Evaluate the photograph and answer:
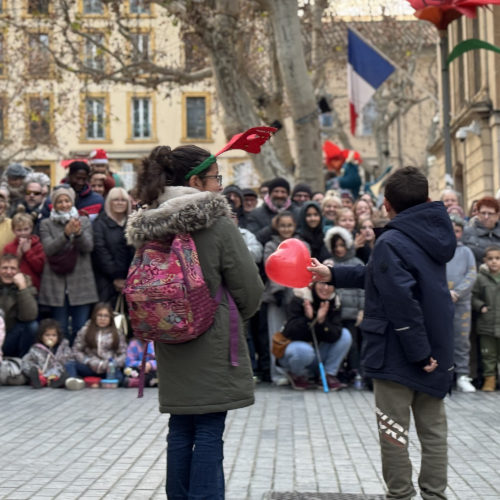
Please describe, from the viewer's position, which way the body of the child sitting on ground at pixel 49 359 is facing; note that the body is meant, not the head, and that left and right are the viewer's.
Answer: facing the viewer

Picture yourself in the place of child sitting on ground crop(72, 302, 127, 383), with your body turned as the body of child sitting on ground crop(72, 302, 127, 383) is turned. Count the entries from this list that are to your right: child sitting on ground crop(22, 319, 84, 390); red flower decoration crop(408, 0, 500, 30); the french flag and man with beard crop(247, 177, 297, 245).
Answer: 1

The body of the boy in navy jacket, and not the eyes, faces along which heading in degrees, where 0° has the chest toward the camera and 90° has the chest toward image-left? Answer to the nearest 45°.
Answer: approximately 135°

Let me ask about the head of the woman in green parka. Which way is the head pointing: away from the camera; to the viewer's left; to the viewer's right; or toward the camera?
to the viewer's right

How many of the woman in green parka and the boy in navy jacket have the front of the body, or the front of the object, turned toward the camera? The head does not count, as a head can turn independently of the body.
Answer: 0
